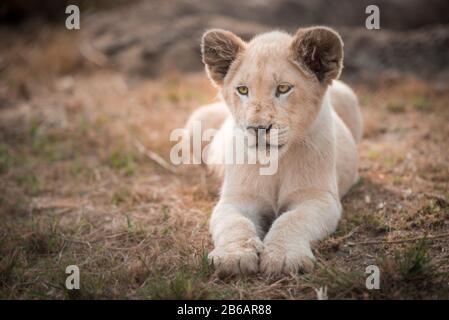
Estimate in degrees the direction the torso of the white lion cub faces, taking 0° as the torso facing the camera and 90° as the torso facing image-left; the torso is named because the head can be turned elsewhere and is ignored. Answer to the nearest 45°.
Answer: approximately 0°

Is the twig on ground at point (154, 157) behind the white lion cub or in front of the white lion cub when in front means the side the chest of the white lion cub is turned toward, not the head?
behind
